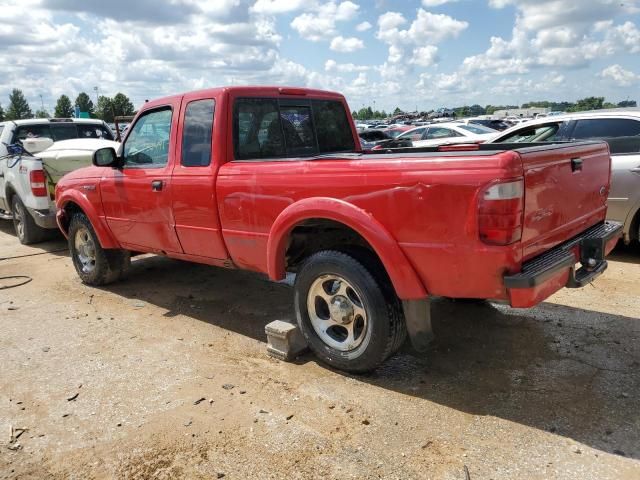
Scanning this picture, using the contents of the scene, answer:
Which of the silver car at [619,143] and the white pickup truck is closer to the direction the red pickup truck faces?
the white pickup truck

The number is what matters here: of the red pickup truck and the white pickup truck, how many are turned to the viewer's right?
0

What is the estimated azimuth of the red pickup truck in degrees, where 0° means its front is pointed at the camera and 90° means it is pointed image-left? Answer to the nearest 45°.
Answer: approximately 135°

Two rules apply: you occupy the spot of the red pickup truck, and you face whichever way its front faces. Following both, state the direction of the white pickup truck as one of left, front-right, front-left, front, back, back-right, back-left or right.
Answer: front

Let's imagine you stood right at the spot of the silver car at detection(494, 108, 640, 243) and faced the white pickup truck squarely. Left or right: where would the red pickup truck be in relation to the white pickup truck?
left

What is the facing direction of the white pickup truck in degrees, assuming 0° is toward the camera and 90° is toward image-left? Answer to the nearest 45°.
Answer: approximately 135°

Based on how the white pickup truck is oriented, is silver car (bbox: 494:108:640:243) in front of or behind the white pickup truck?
behind

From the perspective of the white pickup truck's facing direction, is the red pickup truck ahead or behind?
behind

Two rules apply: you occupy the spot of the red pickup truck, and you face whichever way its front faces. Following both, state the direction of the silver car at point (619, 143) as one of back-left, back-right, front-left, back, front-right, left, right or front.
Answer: right

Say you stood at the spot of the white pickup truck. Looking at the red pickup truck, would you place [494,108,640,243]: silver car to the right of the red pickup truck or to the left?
left
